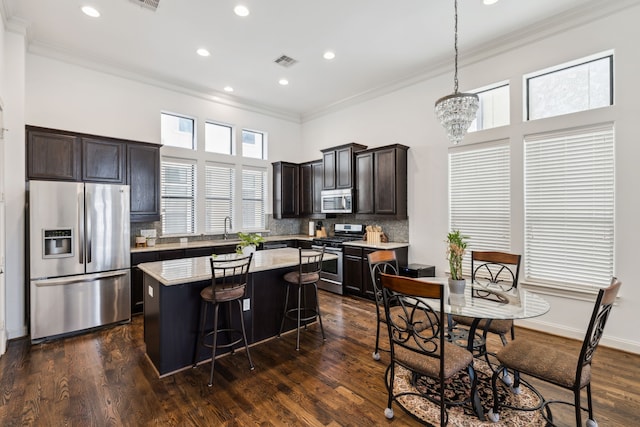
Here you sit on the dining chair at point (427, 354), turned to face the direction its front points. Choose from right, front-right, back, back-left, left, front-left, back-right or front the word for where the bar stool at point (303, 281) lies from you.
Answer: left

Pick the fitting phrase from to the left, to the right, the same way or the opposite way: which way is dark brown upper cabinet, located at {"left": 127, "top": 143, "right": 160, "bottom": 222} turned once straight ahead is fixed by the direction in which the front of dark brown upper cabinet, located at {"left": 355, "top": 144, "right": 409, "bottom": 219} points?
to the left

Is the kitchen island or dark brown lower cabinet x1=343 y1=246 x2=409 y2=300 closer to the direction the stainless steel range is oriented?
the kitchen island

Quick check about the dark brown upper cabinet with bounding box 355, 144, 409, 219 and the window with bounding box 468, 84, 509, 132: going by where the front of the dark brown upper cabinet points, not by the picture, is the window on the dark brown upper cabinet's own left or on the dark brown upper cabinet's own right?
on the dark brown upper cabinet's own left

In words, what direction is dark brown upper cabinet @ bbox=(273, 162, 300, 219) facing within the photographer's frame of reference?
facing the viewer and to the right of the viewer

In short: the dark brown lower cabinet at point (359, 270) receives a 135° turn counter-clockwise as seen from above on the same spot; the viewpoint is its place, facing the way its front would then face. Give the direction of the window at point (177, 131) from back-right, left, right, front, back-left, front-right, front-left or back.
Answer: back

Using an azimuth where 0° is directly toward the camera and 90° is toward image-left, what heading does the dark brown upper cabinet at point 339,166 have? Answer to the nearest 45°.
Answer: approximately 45°

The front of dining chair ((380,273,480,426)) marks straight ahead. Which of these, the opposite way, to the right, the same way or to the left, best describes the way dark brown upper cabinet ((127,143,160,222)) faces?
to the right

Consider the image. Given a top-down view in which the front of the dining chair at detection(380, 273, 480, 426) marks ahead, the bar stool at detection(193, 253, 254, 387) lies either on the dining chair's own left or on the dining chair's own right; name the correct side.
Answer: on the dining chair's own left
